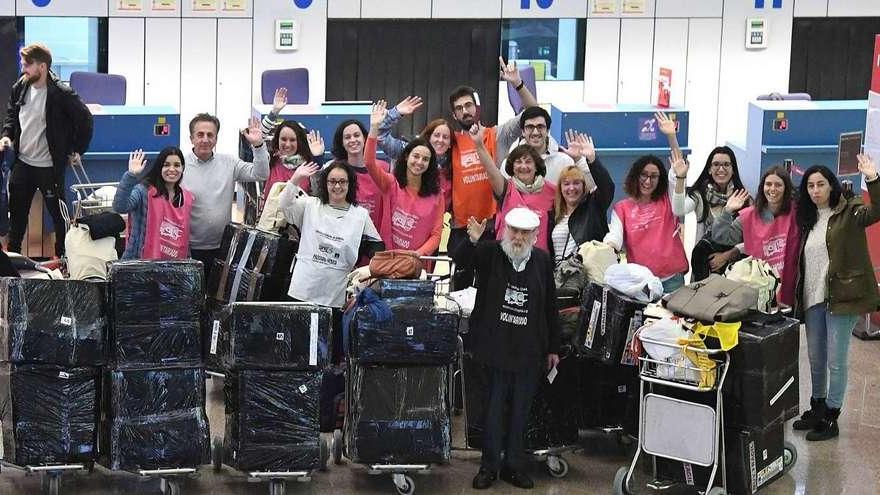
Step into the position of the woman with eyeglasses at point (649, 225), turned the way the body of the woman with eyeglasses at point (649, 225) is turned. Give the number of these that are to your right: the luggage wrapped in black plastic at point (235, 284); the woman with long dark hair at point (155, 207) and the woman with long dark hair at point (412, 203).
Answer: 3

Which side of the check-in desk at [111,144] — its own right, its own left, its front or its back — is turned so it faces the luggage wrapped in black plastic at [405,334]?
front

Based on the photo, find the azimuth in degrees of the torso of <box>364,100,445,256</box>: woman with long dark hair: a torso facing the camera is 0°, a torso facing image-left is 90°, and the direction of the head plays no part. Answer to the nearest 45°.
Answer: approximately 0°

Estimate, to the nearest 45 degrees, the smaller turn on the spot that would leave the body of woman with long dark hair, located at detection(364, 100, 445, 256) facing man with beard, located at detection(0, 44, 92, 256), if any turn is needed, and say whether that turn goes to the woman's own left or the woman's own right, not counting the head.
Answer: approximately 135° to the woman's own right

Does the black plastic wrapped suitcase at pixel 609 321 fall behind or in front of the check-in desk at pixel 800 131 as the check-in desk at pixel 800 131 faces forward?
in front

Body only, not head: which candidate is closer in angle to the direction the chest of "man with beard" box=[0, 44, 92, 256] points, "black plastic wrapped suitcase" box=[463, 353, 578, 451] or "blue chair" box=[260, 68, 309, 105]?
the black plastic wrapped suitcase

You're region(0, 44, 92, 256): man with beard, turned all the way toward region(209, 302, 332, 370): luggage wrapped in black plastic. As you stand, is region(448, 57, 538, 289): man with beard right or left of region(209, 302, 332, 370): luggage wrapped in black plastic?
left

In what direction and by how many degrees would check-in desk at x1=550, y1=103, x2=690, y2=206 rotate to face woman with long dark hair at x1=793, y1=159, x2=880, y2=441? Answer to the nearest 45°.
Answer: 0° — it already faces them

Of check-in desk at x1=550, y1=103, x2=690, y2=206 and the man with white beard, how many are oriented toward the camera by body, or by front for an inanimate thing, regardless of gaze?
2

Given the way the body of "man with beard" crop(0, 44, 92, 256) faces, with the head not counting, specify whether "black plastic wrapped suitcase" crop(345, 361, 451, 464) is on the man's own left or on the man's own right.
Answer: on the man's own left

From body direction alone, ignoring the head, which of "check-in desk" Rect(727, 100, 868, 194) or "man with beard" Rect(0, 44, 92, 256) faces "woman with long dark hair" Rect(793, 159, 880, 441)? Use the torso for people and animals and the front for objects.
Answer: the check-in desk

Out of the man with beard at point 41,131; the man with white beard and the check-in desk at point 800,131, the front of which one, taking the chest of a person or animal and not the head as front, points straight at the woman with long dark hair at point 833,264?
the check-in desk
